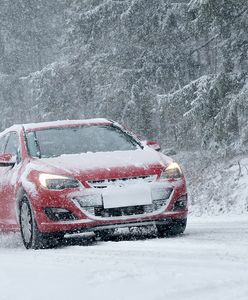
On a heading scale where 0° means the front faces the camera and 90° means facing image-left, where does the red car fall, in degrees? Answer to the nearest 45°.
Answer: approximately 315°
